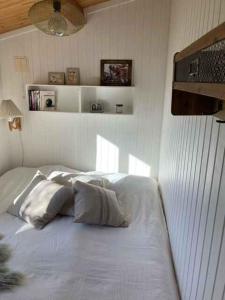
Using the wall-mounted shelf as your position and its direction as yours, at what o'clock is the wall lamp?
The wall lamp is roughly at 3 o'clock from the wall-mounted shelf.

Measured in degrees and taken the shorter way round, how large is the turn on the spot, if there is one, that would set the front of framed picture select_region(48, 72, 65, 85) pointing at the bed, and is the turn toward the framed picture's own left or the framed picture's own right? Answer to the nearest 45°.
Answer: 0° — it already faces it

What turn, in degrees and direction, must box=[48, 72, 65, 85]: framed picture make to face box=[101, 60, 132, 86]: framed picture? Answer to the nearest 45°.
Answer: approximately 90° to its left

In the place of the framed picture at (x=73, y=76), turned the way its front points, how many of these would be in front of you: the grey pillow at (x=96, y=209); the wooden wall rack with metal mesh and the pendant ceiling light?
3

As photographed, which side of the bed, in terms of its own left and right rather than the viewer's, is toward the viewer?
front

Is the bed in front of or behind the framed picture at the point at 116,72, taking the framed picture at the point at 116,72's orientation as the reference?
in front

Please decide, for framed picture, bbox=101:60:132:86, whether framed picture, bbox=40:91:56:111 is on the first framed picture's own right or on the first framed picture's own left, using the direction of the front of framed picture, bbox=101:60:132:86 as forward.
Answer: on the first framed picture's own right

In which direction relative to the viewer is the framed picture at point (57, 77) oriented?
toward the camera

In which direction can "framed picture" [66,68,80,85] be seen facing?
toward the camera

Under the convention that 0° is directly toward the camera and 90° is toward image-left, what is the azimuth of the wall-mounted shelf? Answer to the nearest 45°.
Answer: approximately 0°
